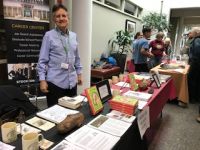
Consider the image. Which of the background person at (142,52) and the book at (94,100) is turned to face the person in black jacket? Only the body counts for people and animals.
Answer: the background person

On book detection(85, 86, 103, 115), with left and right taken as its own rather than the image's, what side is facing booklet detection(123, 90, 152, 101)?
left

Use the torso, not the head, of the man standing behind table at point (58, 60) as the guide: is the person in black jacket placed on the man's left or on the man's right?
on the man's left

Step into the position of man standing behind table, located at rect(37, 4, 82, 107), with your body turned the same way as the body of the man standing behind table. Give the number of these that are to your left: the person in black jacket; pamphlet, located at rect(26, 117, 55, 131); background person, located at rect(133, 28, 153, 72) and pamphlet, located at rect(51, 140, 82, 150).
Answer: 2

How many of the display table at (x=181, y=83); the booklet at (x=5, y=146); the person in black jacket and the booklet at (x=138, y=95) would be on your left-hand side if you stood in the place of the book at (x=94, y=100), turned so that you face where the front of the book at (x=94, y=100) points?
3

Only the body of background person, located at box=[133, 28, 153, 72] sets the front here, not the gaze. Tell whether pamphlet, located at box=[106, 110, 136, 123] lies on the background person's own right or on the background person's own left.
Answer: on the background person's own right

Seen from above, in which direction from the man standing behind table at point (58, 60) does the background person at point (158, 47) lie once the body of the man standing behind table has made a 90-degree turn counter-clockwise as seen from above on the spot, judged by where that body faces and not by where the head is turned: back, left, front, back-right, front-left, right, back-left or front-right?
front

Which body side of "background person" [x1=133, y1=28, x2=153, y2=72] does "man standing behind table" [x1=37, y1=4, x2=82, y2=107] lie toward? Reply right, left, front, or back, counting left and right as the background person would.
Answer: right

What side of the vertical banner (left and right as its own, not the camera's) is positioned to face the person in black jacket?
left
